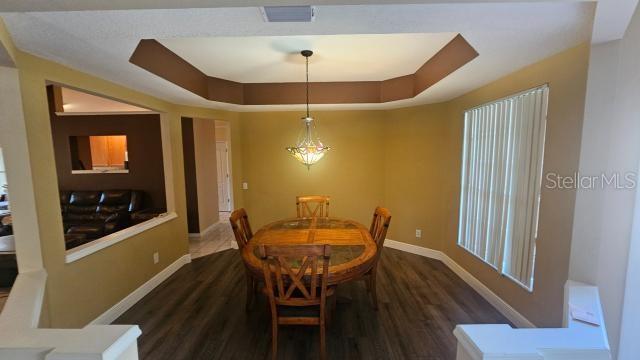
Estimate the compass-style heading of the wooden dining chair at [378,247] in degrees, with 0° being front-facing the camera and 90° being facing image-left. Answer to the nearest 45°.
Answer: approximately 90°

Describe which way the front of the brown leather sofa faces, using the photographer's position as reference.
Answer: facing the viewer

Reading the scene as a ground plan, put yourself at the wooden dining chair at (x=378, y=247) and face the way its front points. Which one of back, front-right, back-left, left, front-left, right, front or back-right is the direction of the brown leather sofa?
front

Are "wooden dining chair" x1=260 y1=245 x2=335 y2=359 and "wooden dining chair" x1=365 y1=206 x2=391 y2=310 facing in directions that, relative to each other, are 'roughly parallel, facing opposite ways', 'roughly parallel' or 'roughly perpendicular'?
roughly perpendicular

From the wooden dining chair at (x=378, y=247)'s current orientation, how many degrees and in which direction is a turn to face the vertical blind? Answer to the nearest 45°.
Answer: approximately 180°

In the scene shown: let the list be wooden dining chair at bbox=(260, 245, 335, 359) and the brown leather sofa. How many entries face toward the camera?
1

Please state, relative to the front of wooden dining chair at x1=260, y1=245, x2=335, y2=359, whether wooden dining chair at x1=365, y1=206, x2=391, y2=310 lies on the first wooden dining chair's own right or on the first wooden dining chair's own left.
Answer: on the first wooden dining chair's own right

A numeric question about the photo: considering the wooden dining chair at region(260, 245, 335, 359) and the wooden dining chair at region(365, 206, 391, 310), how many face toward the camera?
0

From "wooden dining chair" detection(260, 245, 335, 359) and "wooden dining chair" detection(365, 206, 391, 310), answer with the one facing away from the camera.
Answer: "wooden dining chair" detection(260, 245, 335, 359)

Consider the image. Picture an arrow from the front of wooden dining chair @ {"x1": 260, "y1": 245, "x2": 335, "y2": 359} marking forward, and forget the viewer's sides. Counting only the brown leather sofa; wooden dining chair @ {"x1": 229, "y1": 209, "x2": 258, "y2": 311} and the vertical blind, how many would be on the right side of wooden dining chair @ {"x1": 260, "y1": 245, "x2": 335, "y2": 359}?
1

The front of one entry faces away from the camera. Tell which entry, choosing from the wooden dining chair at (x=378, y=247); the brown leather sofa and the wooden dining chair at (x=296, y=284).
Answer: the wooden dining chair at (x=296, y=284)

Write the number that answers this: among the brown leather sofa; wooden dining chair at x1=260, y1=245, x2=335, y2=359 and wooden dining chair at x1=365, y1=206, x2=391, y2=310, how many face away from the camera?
1

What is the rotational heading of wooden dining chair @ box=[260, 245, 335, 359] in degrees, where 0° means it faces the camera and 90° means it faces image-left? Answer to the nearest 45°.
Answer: approximately 180°

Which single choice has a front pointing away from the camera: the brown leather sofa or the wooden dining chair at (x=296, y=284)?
the wooden dining chair

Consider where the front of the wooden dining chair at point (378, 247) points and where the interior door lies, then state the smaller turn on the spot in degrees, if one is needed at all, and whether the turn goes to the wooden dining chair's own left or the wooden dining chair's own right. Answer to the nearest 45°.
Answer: approximately 45° to the wooden dining chair's own right

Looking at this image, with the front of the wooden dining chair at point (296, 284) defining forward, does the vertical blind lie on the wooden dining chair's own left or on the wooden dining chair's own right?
on the wooden dining chair's own right

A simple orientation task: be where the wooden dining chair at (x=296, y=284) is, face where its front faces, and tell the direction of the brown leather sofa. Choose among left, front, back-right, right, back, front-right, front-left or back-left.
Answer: front-left
